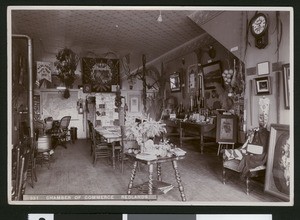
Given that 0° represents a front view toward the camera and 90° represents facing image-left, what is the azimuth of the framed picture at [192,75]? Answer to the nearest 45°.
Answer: approximately 45°

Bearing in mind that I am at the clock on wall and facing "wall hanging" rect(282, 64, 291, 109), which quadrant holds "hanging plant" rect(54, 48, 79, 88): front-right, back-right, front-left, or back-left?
back-right

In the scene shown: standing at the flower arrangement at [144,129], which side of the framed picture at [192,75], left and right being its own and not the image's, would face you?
front

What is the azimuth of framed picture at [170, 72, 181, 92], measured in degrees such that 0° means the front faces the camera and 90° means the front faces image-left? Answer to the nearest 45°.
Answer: approximately 45°

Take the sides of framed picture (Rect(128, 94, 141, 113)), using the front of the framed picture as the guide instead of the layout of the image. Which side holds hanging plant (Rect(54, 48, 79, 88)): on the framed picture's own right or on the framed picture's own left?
on the framed picture's own right

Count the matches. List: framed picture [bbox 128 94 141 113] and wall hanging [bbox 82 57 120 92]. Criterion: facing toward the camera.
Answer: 2

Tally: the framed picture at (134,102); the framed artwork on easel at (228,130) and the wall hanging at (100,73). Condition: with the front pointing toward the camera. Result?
3

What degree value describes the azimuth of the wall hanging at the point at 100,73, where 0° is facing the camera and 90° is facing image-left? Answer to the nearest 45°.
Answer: approximately 0°
